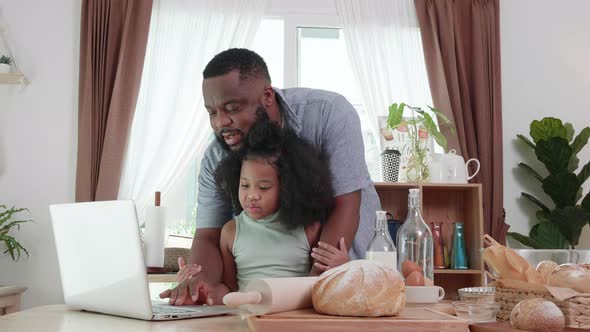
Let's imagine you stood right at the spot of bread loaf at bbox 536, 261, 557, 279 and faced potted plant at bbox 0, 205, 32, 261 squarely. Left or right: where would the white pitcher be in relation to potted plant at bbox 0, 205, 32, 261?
right

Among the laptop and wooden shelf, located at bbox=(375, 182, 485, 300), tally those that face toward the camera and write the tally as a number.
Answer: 1

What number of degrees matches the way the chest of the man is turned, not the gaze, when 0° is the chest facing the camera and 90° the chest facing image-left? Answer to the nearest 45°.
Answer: approximately 45°

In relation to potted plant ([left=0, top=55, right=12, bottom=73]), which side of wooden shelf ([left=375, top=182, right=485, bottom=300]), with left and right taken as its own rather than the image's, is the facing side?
right

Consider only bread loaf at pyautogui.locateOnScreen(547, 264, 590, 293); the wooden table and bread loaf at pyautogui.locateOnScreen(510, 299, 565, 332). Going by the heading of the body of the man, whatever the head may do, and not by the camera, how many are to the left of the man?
2

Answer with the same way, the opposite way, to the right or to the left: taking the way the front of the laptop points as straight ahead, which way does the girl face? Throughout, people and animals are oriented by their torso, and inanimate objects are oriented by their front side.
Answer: the opposite way

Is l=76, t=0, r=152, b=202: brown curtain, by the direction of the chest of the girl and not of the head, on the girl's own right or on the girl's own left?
on the girl's own right

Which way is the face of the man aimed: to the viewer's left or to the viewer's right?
to the viewer's left

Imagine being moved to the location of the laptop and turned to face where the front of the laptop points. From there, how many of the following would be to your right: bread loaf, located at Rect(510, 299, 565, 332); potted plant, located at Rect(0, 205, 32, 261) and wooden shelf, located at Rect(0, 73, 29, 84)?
1

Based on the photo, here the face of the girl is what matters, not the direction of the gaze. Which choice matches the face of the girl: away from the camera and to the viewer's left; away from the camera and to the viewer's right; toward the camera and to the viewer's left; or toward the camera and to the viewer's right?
toward the camera and to the viewer's left

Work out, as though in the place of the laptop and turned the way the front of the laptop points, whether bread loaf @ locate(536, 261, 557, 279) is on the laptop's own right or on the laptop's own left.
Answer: on the laptop's own right

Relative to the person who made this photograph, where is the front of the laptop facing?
facing away from the viewer and to the right of the viewer
